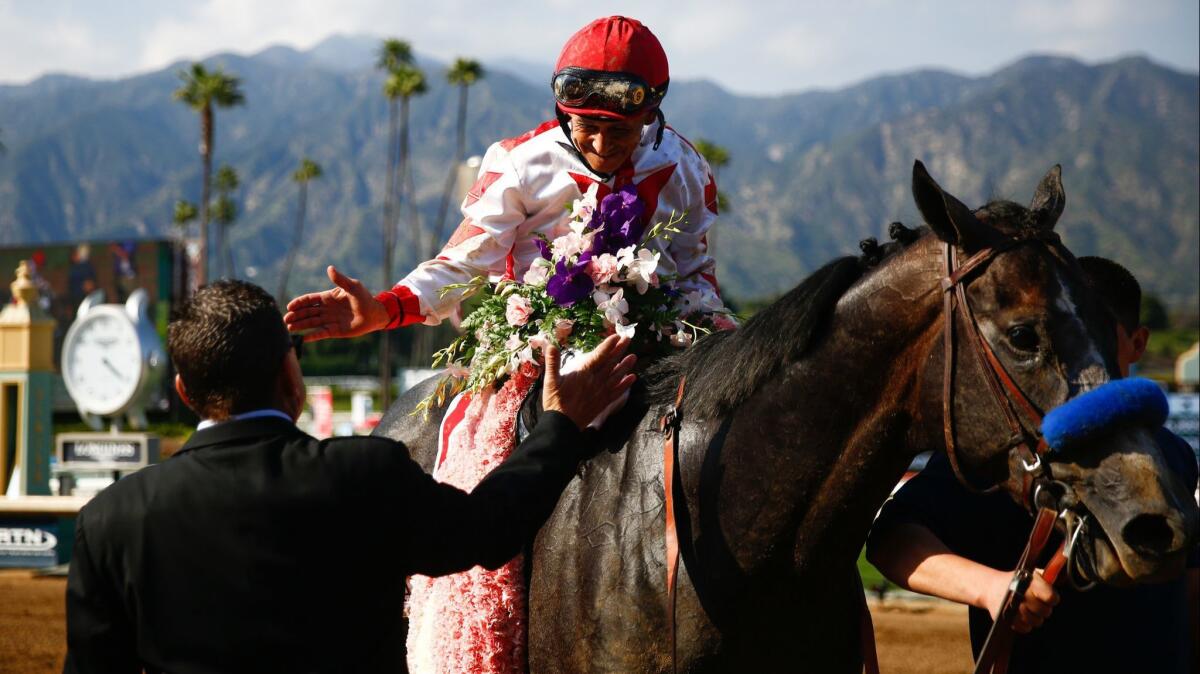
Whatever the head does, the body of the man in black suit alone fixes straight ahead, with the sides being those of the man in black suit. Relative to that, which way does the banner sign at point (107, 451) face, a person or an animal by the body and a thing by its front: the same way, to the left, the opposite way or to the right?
the opposite way

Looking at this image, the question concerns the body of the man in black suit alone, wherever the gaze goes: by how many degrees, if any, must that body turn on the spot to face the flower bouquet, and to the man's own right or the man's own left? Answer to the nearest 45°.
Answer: approximately 45° to the man's own right

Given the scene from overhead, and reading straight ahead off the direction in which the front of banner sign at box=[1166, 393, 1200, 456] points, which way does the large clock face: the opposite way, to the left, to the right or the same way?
the same way

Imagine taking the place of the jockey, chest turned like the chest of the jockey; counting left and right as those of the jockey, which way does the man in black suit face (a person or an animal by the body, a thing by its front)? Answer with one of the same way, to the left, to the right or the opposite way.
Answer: the opposite way

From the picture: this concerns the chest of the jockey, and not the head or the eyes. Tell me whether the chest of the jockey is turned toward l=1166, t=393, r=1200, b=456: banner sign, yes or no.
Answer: no

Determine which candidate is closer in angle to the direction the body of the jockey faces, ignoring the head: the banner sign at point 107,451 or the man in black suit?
the man in black suit

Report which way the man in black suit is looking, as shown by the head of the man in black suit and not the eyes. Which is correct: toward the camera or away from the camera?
away from the camera

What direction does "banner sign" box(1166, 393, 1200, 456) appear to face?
toward the camera

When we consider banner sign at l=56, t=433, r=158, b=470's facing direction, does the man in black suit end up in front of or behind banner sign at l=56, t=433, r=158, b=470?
in front

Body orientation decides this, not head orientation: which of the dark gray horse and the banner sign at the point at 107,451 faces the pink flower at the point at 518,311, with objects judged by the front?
the banner sign

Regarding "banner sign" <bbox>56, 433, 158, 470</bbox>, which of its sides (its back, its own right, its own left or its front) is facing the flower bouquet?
front

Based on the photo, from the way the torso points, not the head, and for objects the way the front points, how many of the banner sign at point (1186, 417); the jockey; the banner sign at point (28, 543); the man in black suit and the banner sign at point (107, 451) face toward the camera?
4

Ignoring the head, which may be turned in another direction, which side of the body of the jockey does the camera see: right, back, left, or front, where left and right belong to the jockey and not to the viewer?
front

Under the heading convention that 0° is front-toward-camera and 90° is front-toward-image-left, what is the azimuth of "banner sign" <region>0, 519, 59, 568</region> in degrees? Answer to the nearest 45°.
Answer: approximately 0°

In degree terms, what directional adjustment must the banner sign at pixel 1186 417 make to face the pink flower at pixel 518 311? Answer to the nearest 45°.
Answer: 0° — it already faces it

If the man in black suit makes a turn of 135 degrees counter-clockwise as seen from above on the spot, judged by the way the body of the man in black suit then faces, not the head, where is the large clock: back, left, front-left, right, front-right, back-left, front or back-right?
back-right

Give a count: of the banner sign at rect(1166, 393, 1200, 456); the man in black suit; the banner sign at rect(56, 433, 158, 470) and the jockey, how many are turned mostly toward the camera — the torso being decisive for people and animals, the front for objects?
3

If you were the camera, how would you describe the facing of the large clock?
facing the viewer and to the left of the viewer

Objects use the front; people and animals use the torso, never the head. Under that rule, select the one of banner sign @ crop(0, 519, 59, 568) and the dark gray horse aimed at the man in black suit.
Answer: the banner sign
